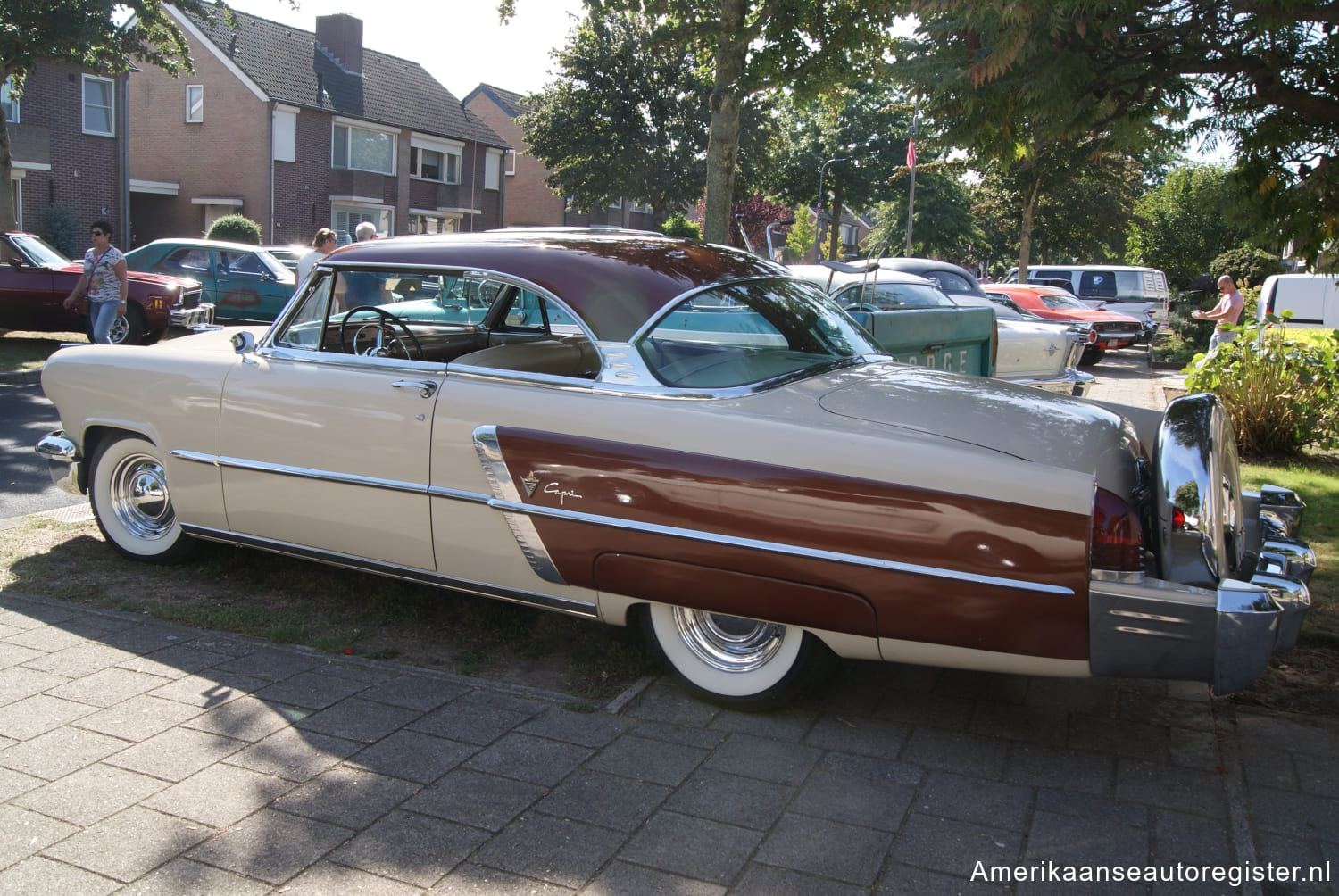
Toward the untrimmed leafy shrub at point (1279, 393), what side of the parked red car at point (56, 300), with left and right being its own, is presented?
front

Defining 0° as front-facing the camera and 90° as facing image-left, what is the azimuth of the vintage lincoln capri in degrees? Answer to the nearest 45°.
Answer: approximately 135°

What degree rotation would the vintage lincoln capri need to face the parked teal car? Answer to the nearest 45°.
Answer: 0° — it already faces it

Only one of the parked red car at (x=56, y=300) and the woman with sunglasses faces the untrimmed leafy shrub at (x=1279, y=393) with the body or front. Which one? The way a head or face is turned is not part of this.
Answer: the parked red car

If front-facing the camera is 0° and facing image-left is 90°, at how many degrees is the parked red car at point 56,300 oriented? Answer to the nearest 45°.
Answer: approximately 315°

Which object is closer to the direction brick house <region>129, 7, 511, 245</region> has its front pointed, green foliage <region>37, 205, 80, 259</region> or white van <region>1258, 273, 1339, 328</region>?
the white van

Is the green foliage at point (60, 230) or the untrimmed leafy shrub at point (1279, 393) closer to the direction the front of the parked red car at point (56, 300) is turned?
the untrimmed leafy shrub

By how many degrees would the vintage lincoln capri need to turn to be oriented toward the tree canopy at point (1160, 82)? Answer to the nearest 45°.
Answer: approximately 90° to its right

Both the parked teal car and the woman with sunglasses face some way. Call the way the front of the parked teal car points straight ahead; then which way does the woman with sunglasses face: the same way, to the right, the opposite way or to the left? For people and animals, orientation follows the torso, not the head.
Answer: to the right

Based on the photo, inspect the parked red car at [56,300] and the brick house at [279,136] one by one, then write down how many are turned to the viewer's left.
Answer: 0

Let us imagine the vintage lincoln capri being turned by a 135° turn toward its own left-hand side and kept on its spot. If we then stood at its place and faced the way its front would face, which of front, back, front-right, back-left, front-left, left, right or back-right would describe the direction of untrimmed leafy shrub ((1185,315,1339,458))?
back-left

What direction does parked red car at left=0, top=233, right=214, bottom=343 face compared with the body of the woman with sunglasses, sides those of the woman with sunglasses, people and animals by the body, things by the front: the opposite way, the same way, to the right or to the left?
to the left

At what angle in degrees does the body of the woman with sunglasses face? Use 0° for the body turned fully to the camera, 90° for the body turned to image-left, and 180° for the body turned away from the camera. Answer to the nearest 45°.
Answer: approximately 45°
